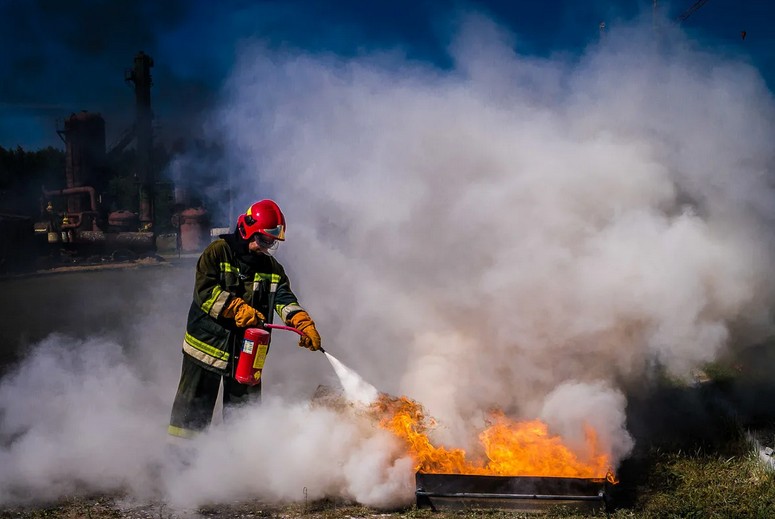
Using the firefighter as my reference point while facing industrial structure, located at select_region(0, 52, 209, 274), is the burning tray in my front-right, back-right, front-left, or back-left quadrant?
back-right

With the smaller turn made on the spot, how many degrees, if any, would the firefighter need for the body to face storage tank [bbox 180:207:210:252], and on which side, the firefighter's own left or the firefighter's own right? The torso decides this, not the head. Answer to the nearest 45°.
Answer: approximately 135° to the firefighter's own left

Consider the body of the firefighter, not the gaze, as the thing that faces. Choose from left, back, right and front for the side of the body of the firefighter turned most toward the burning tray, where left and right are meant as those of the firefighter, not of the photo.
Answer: front

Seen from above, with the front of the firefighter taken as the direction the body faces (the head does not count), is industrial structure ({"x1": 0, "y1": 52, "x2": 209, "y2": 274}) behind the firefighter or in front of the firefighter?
behind

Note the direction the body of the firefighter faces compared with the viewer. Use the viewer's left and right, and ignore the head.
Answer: facing the viewer and to the right of the viewer
